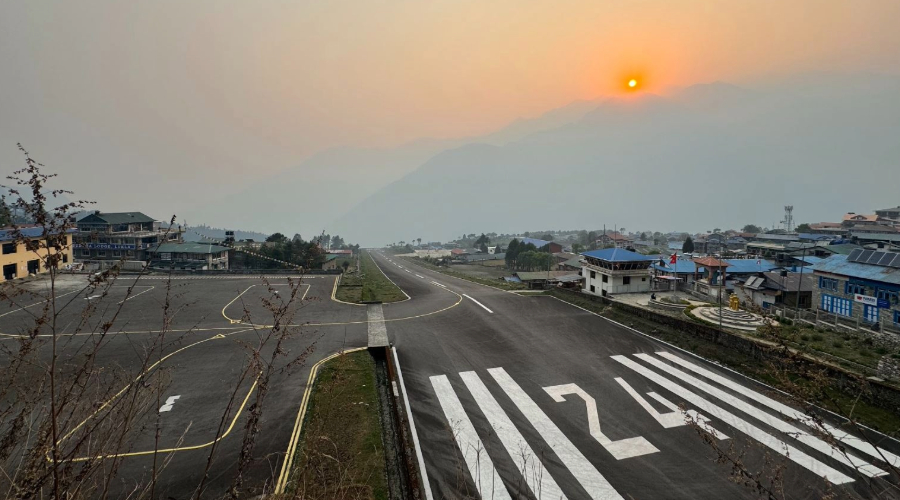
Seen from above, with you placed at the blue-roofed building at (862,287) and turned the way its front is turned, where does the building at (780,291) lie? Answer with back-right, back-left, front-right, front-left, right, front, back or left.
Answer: right

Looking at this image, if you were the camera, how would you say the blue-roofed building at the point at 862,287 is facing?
facing the viewer and to the left of the viewer
